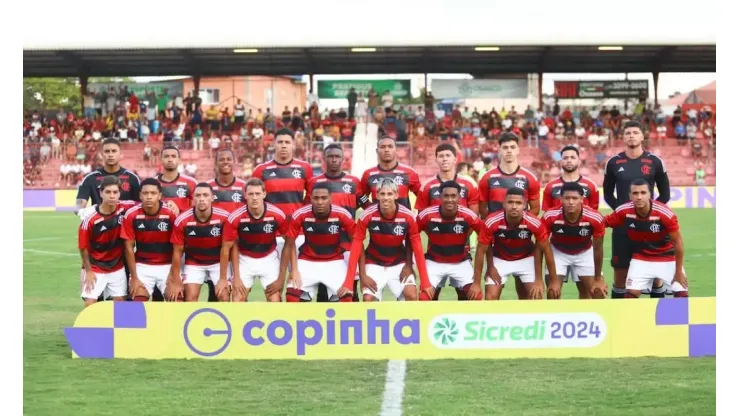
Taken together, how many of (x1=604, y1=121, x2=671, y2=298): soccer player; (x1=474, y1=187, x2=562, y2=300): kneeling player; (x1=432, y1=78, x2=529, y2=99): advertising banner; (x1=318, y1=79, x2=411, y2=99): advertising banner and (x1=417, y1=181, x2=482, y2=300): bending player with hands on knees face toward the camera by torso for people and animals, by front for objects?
5

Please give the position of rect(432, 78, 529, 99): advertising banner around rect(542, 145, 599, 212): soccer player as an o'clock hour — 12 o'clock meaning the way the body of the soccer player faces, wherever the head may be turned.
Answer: The advertising banner is roughly at 6 o'clock from the soccer player.

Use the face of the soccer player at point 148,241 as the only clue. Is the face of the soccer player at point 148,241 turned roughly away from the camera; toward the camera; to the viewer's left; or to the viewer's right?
toward the camera

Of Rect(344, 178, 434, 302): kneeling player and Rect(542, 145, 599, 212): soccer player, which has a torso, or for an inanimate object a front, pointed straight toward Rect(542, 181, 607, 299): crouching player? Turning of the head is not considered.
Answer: the soccer player

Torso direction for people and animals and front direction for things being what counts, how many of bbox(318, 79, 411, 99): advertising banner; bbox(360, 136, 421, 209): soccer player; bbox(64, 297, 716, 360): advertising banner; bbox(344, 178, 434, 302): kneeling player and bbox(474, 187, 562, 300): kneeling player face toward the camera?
5

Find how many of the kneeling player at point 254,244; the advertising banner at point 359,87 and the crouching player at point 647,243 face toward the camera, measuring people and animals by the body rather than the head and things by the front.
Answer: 3

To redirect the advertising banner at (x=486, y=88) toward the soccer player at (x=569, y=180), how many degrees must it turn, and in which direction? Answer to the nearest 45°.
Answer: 0° — it already faces them

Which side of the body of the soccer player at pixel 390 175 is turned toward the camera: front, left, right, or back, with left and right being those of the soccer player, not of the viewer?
front

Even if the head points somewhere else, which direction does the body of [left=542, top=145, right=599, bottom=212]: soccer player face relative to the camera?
toward the camera

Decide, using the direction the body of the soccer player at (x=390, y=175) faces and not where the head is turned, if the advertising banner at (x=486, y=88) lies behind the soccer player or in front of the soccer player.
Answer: behind

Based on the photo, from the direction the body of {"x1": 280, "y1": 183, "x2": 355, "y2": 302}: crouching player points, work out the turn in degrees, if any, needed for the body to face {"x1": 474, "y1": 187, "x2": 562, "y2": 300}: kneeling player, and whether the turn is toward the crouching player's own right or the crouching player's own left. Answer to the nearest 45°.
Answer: approximately 90° to the crouching player's own left

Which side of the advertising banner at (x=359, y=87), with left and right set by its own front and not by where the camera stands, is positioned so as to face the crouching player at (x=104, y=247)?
front

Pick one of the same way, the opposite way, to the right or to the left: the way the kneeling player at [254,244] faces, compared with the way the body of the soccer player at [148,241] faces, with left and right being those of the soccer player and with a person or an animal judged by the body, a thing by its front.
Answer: the same way

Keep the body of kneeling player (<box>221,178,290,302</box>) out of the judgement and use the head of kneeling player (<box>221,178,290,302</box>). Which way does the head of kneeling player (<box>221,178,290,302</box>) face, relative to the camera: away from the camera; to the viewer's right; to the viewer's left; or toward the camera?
toward the camera

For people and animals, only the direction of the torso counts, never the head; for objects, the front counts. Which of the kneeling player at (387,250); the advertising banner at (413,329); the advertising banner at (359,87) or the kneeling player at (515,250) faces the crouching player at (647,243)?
the advertising banner at (359,87)

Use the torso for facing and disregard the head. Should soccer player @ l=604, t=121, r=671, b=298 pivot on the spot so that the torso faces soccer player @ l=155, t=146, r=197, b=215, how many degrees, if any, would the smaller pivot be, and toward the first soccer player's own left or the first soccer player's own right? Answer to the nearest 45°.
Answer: approximately 90° to the first soccer player's own right

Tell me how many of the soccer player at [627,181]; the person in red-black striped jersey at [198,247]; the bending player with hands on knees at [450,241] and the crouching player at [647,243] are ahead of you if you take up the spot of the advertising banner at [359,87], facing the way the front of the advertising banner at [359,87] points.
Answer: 4

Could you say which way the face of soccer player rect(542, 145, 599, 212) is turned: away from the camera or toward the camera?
toward the camera

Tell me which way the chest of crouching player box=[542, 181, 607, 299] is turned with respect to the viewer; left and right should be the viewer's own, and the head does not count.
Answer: facing the viewer

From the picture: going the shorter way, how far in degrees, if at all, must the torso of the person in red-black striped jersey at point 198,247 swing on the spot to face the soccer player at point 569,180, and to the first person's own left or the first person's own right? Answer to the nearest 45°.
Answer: approximately 90° to the first person's own left

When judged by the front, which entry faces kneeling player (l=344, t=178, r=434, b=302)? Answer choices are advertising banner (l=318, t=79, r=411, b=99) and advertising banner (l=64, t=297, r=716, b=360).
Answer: advertising banner (l=318, t=79, r=411, b=99)
